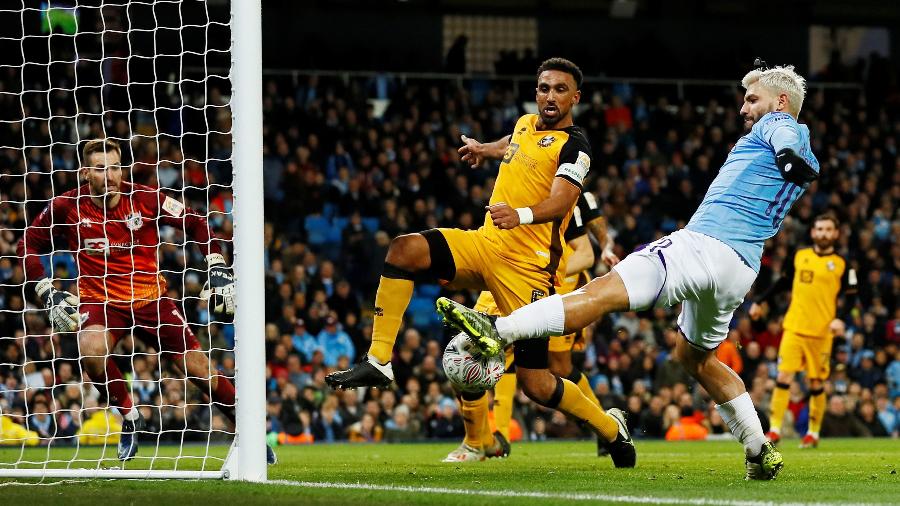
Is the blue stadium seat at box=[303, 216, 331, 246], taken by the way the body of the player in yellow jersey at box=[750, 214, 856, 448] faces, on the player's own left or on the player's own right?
on the player's own right

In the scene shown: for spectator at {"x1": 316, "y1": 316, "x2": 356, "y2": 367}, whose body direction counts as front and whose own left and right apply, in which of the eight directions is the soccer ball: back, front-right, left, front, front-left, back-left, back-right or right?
front

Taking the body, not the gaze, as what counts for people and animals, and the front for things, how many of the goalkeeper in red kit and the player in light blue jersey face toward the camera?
1

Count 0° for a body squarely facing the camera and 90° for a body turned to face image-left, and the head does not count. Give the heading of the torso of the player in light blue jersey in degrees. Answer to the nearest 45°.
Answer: approximately 90°

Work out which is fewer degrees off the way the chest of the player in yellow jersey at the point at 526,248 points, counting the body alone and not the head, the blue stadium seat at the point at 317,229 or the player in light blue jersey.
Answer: the player in light blue jersey

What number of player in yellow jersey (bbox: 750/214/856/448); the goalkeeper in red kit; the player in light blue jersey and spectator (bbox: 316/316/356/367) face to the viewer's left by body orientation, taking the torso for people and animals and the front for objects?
1

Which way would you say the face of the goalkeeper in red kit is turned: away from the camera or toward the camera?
toward the camera

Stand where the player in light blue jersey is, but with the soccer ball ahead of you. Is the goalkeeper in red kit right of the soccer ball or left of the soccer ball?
right

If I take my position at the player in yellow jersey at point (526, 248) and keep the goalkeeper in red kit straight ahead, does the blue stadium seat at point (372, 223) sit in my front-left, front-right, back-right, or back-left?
front-right

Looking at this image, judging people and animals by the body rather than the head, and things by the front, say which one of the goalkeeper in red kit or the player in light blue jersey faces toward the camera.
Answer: the goalkeeper in red kit

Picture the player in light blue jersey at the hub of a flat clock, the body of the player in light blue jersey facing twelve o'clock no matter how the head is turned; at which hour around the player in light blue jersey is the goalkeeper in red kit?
The goalkeeper in red kit is roughly at 1 o'clock from the player in light blue jersey.

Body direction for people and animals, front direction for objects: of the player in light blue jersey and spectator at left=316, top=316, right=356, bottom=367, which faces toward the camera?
the spectator

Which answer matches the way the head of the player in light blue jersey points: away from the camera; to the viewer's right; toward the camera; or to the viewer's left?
to the viewer's left

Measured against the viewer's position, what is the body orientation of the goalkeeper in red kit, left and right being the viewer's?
facing the viewer

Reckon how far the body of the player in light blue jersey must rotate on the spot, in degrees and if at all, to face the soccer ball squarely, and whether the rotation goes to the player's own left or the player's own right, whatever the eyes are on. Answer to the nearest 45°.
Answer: approximately 45° to the player's own left

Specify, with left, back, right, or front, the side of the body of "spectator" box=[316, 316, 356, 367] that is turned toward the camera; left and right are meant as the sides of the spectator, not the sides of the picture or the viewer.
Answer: front

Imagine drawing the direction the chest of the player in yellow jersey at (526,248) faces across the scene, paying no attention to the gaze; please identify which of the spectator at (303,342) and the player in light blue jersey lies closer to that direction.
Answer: the player in light blue jersey

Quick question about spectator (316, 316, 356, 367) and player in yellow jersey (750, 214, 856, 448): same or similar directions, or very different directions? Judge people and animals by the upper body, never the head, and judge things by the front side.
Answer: same or similar directions
